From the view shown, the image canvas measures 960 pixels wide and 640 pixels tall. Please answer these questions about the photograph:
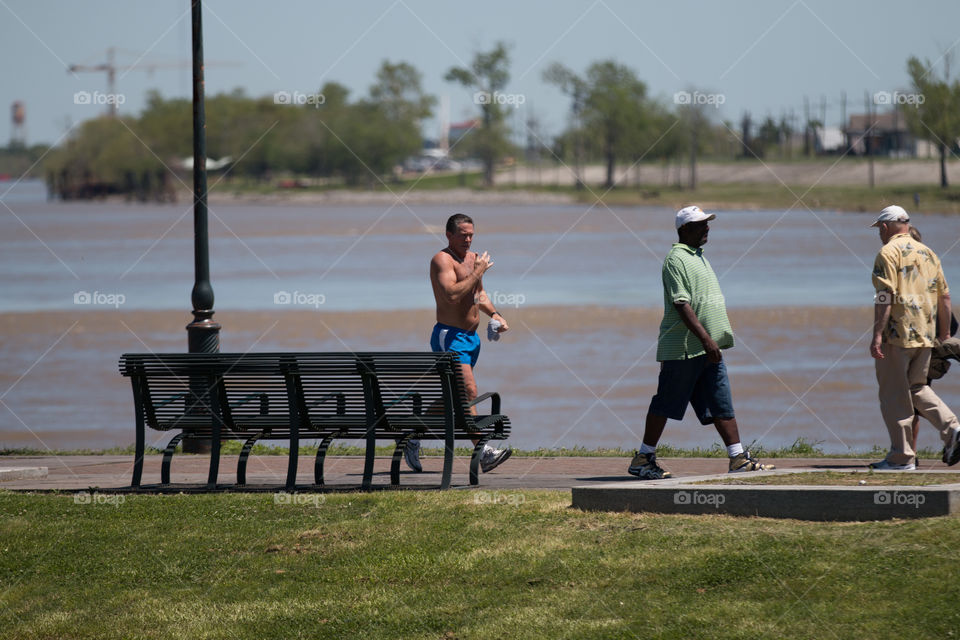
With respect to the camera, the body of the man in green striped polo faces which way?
to the viewer's right

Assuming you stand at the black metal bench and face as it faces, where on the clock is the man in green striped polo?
The man in green striped polo is roughly at 2 o'clock from the black metal bench.

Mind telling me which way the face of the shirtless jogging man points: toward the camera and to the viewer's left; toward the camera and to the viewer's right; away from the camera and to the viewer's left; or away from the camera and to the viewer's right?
toward the camera and to the viewer's right

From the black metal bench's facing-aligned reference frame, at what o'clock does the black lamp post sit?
The black lamp post is roughly at 10 o'clock from the black metal bench.
